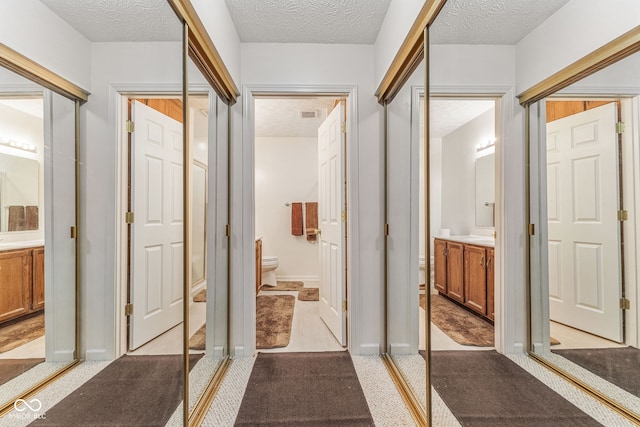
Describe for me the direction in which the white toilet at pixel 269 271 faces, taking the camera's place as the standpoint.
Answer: facing to the right of the viewer

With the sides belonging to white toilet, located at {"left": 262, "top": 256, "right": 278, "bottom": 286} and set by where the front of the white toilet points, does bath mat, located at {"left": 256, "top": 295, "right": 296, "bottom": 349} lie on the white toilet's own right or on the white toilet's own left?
on the white toilet's own right

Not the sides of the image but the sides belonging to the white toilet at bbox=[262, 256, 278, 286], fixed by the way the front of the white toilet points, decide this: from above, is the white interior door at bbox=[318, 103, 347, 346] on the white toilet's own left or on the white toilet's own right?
on the white toilet's own right

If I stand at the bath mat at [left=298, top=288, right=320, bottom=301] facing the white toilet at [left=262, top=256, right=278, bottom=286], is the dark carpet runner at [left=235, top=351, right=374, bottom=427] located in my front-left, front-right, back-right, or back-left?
back-left
